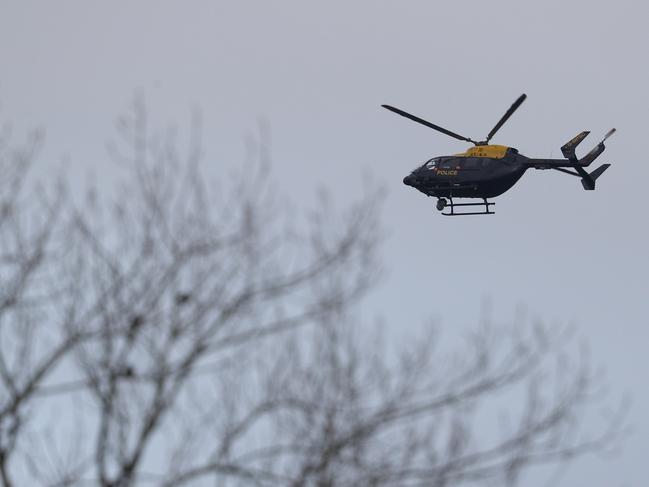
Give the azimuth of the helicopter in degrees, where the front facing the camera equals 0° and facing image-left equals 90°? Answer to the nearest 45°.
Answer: approximately 90°
